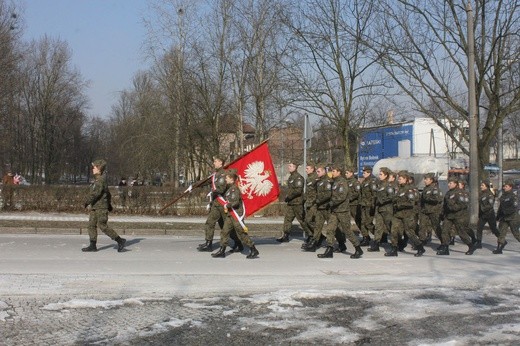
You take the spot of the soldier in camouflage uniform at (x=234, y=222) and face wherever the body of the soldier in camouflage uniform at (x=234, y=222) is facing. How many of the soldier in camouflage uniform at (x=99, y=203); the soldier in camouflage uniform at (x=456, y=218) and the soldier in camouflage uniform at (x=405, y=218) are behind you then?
2

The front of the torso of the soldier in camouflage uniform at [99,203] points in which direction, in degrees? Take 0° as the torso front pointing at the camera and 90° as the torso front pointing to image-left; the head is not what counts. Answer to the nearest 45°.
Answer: approximately 90°

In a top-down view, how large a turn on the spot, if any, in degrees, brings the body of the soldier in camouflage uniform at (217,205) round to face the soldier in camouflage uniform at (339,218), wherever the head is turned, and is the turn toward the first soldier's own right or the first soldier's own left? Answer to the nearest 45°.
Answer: approximately 180°

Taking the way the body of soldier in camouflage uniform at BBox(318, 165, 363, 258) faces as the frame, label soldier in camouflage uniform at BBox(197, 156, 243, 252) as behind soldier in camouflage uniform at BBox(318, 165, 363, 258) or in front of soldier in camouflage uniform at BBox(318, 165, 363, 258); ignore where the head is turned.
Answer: in front

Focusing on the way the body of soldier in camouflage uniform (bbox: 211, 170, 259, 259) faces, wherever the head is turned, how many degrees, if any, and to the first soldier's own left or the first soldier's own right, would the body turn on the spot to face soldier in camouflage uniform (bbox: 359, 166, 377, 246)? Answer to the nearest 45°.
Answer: approximately 135° to the first soldier's own right

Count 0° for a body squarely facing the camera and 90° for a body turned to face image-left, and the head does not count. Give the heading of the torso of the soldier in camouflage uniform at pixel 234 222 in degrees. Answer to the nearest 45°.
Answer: approximately 90°

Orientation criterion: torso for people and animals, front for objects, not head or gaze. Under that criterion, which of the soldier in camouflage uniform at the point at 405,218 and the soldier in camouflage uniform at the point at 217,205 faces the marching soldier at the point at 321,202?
the soldier in camouflage uniform at the point at 405,218
